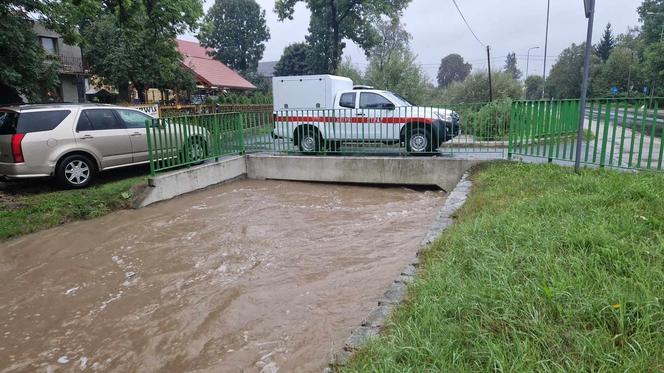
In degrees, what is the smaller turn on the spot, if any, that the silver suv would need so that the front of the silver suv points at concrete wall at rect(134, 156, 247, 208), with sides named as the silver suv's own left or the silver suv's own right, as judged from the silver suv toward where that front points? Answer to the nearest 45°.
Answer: approximately 45° to the silver suv's own right

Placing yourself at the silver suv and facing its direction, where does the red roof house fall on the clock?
The red roof house is roughly at 11 o'clock from the silver suv.

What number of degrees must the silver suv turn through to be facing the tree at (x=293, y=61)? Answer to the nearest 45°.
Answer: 0° — it already faces it

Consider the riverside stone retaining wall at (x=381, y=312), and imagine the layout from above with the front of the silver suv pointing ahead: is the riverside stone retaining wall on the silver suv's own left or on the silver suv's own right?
on the silver suv's own right

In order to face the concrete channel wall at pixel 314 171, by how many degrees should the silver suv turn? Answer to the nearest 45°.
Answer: approximately 45° to its right
